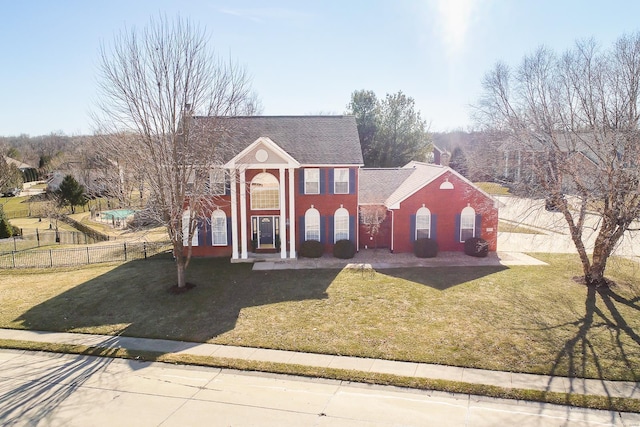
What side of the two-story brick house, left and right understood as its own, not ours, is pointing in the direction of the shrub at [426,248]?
left

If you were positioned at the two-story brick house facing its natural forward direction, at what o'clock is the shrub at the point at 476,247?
The shrub is roughly at 9 o'clock from the two-story brick house.

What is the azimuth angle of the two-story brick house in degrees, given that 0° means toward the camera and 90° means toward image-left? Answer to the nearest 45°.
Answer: approximately 0°

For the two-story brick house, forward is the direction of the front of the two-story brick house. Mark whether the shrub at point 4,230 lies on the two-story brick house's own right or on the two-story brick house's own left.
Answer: on the two-story brick house's own right

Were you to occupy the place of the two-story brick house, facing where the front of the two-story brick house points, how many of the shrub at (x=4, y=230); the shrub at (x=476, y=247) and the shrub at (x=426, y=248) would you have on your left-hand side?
2
